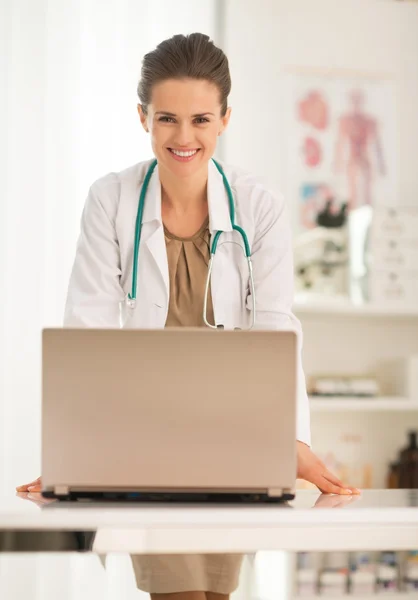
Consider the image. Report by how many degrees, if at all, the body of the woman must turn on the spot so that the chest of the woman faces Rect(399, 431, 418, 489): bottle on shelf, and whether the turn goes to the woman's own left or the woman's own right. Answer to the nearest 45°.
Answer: approximately 135° to the woman's own left

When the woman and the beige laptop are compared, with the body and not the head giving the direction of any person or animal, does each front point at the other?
yes

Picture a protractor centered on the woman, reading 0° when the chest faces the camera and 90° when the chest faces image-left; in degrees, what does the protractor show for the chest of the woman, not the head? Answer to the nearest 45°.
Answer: approximately 0°

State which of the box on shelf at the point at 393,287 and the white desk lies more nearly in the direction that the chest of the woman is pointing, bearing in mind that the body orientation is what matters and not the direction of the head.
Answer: the white desk

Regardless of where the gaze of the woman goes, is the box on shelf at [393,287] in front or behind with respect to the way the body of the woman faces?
behind

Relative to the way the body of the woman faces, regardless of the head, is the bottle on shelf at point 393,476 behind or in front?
behind

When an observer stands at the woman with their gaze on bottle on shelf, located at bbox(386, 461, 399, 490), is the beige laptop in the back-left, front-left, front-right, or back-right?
back-right

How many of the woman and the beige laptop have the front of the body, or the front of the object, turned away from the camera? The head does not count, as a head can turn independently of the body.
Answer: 1

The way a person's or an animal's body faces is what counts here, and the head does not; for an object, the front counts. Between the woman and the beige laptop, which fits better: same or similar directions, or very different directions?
very different directions

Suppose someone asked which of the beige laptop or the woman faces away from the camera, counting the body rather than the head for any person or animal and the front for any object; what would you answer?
the beige laptop

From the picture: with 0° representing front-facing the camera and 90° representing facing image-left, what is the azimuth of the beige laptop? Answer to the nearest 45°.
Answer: approximately 180°
